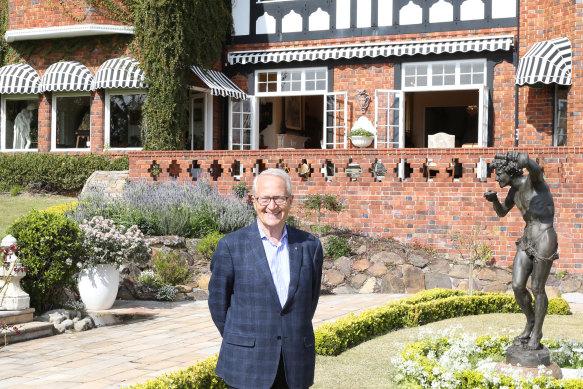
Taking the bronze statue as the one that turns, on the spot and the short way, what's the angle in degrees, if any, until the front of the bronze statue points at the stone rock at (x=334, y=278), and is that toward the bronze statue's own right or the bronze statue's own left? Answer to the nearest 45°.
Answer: approximately 90° to the bronze statue's own right

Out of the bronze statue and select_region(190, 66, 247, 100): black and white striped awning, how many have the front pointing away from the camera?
0

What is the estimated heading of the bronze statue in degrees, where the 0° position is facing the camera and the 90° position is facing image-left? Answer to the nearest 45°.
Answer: approximately 45°

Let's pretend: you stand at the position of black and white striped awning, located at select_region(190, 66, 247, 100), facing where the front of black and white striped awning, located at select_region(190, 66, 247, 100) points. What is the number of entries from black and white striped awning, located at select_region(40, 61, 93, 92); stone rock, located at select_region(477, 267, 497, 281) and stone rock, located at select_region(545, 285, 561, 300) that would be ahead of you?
2

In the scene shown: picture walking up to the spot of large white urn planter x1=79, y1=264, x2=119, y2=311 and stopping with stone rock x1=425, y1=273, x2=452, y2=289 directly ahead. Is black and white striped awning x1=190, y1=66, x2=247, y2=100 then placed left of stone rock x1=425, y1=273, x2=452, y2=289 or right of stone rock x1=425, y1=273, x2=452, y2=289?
left

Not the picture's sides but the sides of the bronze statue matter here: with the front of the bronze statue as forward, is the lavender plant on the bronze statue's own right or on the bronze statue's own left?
on the bronze statue's own right

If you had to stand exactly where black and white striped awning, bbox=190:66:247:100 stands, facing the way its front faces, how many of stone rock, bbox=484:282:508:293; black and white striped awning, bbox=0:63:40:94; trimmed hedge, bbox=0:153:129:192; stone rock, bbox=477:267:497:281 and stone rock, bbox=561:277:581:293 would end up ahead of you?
3

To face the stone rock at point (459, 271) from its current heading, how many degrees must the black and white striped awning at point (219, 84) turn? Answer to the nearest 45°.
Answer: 0° — it already faces it

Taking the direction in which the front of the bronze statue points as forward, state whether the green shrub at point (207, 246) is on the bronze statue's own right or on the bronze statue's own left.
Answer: on the bronze statue's own right

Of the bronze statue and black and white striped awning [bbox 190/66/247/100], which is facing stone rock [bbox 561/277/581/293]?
the black and white striped awning

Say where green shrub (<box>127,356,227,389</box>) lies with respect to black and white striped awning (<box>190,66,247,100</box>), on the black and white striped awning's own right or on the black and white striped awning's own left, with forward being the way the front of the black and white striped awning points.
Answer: on the black and white striped awning's own right

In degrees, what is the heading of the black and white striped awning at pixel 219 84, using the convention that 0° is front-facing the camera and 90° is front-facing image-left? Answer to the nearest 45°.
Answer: approximately 315°

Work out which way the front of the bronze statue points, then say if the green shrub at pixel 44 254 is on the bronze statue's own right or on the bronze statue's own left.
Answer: on the bronze statue's own right

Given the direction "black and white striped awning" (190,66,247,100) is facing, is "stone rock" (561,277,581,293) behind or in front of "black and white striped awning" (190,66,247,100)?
in front
